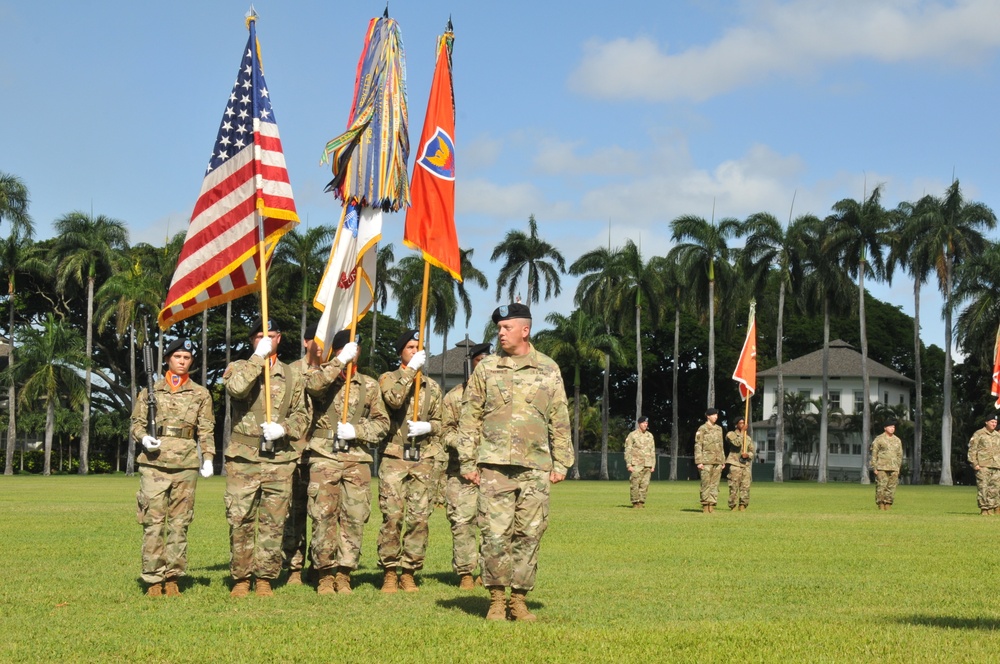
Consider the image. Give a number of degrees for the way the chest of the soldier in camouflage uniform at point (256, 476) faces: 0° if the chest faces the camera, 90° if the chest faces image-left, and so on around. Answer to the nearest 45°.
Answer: approximately 0°

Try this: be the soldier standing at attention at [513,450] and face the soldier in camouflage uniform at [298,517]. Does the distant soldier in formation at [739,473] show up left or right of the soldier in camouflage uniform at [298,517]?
right

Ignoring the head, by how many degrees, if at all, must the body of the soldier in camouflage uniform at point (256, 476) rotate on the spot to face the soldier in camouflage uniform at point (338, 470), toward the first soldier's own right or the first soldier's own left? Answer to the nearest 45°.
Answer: approximately 90° to the first soldier's own left

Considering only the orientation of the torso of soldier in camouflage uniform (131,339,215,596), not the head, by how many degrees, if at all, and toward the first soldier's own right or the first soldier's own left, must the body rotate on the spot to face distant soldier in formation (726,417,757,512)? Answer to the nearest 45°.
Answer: approximately 135° to the first soldier's own left

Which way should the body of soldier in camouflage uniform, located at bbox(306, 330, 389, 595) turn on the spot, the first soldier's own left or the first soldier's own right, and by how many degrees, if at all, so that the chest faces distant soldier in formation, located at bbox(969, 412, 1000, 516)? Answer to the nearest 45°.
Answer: approximately 135° to the first soldier's own left

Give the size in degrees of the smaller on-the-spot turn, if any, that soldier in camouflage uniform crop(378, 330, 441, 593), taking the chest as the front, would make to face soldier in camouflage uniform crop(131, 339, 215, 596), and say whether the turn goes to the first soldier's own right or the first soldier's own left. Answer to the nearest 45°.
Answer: approximately 90° to the first soldier's own right

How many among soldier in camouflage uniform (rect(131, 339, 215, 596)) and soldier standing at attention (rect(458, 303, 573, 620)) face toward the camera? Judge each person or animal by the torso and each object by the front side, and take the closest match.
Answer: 2
